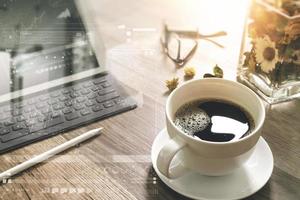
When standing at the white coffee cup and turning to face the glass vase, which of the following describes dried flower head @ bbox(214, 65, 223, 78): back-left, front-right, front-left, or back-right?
front-left

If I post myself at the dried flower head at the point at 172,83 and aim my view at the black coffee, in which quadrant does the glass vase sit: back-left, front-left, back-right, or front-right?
front-left

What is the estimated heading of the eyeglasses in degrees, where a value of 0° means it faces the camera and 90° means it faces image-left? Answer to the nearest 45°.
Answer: approximately 45°

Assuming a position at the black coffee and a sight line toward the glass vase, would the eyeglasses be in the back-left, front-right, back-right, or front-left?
front-left
